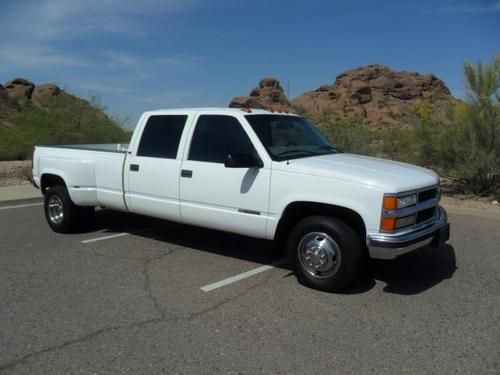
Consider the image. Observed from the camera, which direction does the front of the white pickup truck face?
facing the viewer and to the right of the viewer
